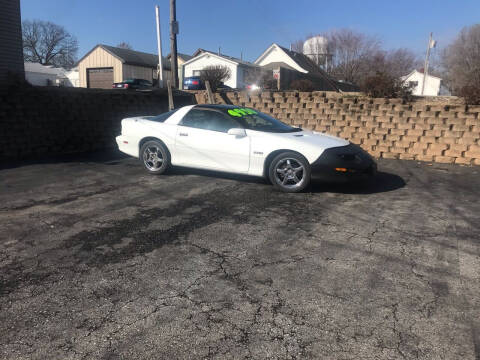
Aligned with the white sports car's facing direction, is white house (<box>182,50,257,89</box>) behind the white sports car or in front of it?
behind

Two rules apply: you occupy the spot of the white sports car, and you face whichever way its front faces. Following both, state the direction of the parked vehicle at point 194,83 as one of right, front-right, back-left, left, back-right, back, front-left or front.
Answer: back-left

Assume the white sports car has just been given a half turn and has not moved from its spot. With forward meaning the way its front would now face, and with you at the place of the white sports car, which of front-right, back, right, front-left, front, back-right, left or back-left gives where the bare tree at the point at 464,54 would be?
right

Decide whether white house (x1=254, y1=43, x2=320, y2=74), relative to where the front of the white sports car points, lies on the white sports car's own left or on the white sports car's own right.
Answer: on the white sports car's own left

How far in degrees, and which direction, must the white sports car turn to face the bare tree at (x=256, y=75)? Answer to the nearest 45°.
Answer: approximately 135° to its left

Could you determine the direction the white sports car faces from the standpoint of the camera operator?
facing the viewer and to the right of the viewer

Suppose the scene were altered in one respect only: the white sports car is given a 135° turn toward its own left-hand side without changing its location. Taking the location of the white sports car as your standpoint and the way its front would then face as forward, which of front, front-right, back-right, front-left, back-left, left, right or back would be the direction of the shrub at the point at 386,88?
front-right
